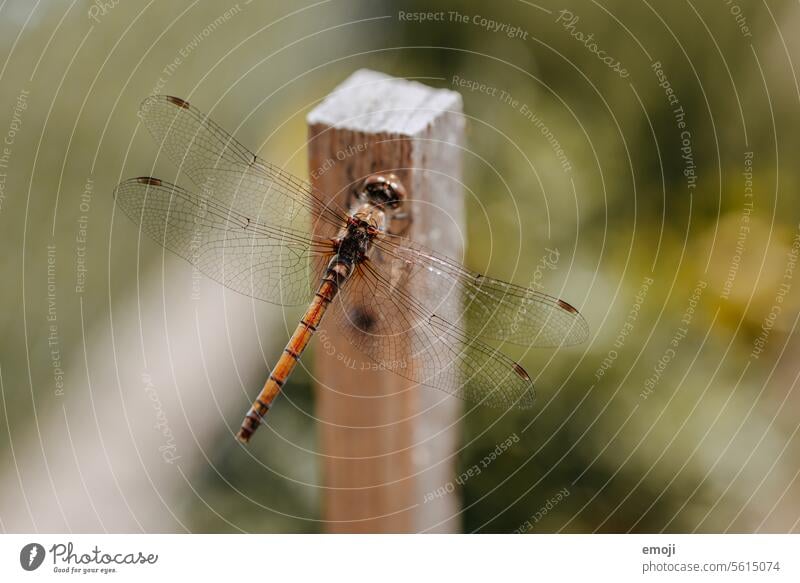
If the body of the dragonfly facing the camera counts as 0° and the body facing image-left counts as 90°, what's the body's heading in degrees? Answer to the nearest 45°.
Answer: approximately 225°
